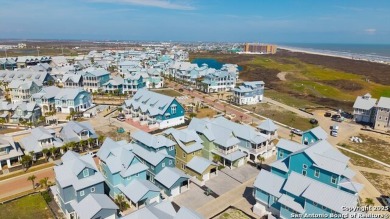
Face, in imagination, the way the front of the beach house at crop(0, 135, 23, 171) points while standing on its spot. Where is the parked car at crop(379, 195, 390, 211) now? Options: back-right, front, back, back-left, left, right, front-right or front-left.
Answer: front

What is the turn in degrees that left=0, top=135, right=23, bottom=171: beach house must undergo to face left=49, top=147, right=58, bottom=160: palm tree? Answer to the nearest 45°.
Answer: approximately 45° to its left

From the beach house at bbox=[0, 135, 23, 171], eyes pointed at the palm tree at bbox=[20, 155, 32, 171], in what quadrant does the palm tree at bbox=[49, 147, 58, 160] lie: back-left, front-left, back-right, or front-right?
front-left

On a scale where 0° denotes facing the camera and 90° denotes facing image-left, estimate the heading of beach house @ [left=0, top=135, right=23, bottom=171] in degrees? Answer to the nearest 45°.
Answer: approximately 315°

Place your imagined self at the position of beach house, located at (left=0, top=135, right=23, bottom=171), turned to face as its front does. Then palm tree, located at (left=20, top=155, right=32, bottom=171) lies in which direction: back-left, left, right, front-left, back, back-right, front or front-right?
front

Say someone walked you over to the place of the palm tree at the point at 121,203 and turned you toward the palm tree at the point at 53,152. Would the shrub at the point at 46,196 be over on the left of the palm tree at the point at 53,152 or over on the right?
left

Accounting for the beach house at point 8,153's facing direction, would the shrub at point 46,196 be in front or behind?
in front

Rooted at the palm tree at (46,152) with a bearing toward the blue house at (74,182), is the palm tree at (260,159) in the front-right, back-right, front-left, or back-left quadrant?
front-left
